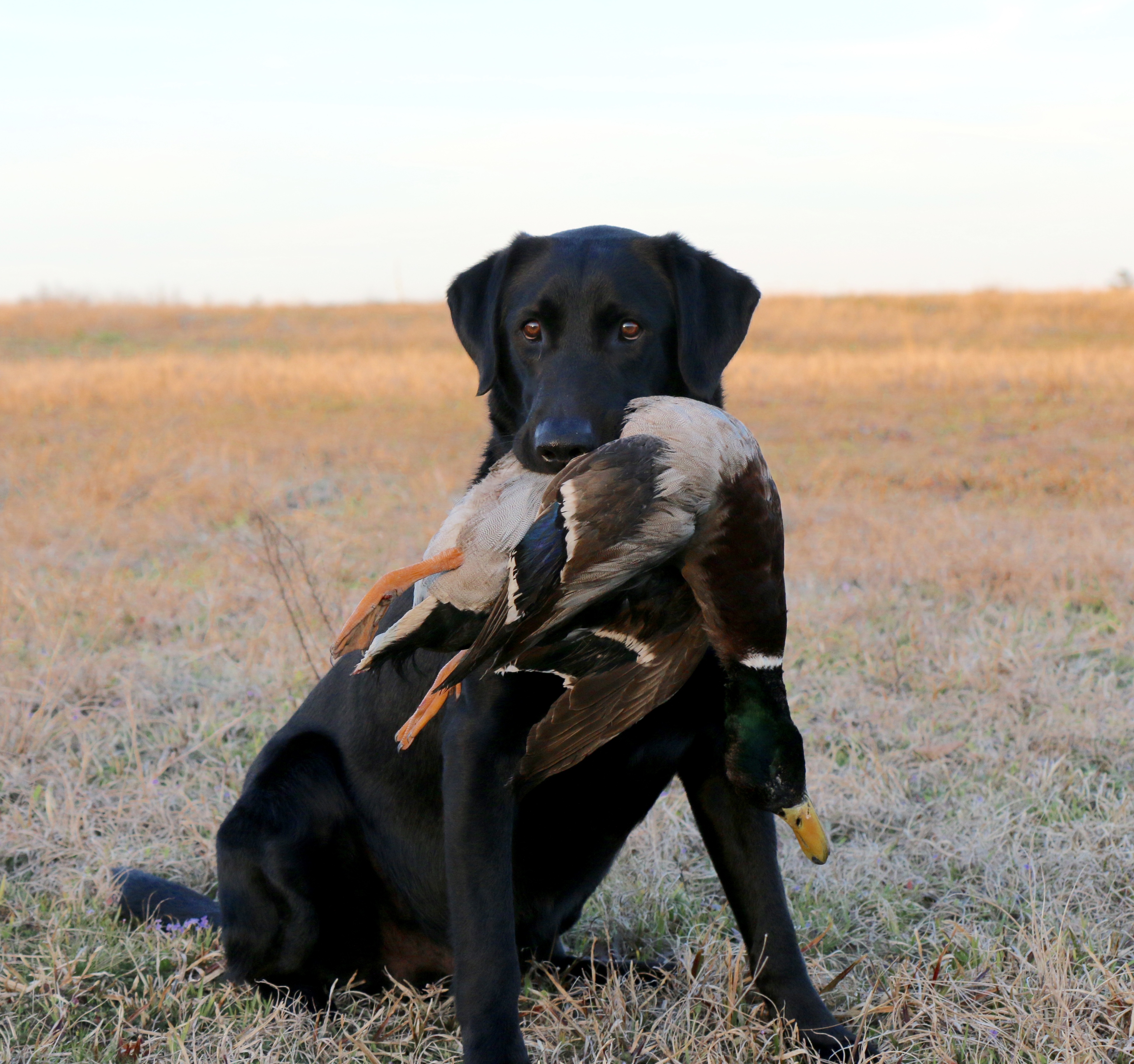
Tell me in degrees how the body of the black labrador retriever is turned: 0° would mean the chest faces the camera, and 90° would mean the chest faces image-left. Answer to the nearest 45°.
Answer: approximately 315°
